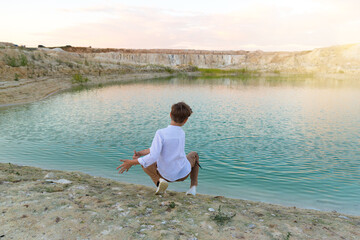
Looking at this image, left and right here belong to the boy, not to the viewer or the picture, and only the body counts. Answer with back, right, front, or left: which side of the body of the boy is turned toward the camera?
back

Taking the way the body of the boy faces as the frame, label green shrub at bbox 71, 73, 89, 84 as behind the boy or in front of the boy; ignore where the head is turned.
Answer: in front

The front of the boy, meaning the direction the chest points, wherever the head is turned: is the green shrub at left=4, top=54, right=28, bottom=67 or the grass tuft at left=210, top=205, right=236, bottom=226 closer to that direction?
the green shrub

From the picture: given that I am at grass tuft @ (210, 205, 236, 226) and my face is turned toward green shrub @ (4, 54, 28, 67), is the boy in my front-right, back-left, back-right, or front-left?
front-left

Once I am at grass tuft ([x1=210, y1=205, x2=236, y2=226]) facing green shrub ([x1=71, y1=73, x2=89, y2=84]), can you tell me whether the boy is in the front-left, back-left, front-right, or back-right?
front-left

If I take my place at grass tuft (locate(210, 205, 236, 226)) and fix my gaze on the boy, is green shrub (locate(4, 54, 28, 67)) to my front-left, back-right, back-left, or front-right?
front-right

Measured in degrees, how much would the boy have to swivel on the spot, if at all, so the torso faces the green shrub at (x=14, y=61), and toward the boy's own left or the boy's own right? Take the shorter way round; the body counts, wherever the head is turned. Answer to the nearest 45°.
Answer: approximately 45° to the boy's own left

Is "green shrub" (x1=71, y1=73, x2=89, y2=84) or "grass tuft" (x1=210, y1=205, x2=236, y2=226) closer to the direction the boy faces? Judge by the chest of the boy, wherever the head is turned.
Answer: the green shrub

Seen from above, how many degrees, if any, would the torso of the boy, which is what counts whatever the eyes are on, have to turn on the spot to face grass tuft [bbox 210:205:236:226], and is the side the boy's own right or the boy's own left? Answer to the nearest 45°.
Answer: approximately 135° to the boy's own right
